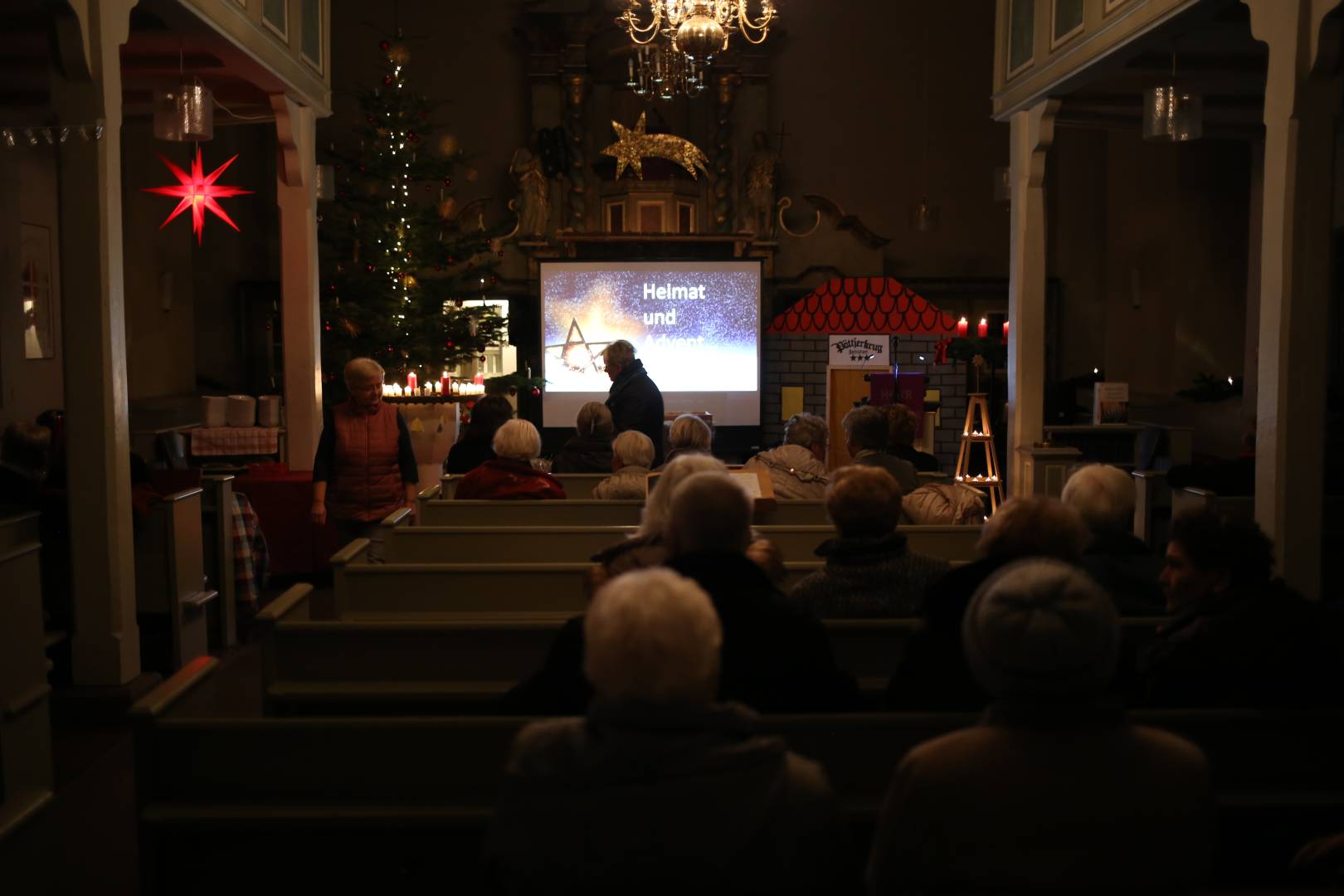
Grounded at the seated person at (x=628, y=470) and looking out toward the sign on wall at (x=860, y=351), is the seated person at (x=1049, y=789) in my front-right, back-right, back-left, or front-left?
back-right

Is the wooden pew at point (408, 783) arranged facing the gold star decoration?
yes

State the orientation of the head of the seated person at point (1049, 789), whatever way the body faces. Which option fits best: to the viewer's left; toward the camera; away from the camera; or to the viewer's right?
away from the camera

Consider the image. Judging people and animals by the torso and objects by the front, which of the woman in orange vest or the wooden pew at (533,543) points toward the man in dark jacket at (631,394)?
the wooden pew

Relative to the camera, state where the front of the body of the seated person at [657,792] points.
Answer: away from the camera

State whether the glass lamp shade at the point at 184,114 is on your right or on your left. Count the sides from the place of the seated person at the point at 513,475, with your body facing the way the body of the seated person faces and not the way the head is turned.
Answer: on your left

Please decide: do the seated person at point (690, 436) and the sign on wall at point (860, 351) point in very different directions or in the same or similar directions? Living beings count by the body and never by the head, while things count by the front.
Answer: very different directions

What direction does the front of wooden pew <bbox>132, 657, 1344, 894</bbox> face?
away from the camera

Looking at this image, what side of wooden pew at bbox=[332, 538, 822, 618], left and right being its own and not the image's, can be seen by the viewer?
back

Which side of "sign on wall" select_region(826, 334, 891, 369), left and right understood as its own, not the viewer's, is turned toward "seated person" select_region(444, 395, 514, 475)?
front

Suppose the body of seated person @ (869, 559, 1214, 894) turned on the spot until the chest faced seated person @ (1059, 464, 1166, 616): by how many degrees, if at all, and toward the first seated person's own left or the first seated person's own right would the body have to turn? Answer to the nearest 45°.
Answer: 0° — they already face them

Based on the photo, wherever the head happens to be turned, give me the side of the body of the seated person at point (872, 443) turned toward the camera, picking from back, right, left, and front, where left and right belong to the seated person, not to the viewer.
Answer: back

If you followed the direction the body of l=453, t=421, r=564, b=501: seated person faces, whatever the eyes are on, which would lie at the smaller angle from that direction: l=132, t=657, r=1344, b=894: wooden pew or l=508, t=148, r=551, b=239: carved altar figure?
the carved altar figure

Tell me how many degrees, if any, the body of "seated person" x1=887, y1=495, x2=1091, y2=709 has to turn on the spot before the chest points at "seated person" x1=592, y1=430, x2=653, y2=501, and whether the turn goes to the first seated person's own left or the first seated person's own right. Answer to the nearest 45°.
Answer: approximately 45° to the first seated person's own left
